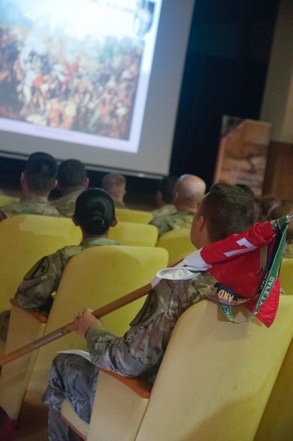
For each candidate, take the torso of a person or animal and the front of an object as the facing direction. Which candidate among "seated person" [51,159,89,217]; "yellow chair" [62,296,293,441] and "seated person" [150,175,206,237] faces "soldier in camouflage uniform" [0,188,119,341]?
the yellow chair

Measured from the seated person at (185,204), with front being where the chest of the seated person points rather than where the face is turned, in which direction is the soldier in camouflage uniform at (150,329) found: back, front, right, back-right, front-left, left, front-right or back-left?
back

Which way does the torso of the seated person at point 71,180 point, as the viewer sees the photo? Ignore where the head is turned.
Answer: away from the camera

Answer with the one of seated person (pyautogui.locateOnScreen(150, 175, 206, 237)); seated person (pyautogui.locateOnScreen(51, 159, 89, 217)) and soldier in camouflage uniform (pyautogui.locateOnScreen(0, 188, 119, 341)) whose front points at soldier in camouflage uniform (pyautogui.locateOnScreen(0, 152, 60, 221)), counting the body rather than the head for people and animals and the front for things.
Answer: soldier in camouflage uniform (pyautogui.locateOnScreen(0, 188, 119, 341))

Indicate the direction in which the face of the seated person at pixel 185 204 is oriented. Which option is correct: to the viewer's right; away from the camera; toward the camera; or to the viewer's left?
away from the camera

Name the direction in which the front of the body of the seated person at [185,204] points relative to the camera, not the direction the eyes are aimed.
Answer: away from the camera

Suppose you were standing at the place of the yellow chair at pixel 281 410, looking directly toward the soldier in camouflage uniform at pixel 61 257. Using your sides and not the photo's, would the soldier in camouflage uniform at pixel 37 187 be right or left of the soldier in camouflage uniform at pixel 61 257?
right

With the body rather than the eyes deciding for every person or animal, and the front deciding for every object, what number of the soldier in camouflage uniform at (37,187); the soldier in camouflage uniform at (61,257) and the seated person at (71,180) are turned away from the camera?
3

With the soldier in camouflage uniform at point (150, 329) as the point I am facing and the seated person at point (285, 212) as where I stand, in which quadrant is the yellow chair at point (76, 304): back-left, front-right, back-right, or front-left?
front-right

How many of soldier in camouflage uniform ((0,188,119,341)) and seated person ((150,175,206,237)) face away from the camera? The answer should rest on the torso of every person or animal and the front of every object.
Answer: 2

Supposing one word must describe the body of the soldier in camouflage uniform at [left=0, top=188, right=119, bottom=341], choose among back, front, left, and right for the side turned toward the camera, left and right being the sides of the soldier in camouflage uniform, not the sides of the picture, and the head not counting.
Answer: back

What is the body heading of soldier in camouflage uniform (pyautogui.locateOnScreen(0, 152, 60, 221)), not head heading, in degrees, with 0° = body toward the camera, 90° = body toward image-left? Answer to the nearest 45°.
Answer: approximately 180°

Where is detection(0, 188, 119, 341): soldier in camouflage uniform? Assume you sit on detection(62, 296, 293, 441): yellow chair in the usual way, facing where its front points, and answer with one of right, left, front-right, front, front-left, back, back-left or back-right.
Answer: front

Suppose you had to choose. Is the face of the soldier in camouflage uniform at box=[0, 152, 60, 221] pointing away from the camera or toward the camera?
away from the camera

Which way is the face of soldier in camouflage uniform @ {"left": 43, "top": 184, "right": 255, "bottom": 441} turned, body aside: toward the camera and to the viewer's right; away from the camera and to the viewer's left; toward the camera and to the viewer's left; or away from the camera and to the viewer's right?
away from the camera and to the viewer's left

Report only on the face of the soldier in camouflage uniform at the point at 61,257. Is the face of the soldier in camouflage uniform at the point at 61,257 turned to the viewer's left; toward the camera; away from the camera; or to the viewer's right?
away from the camera

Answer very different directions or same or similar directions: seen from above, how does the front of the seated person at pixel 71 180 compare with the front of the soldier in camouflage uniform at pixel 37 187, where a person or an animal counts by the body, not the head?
same or similar directions
